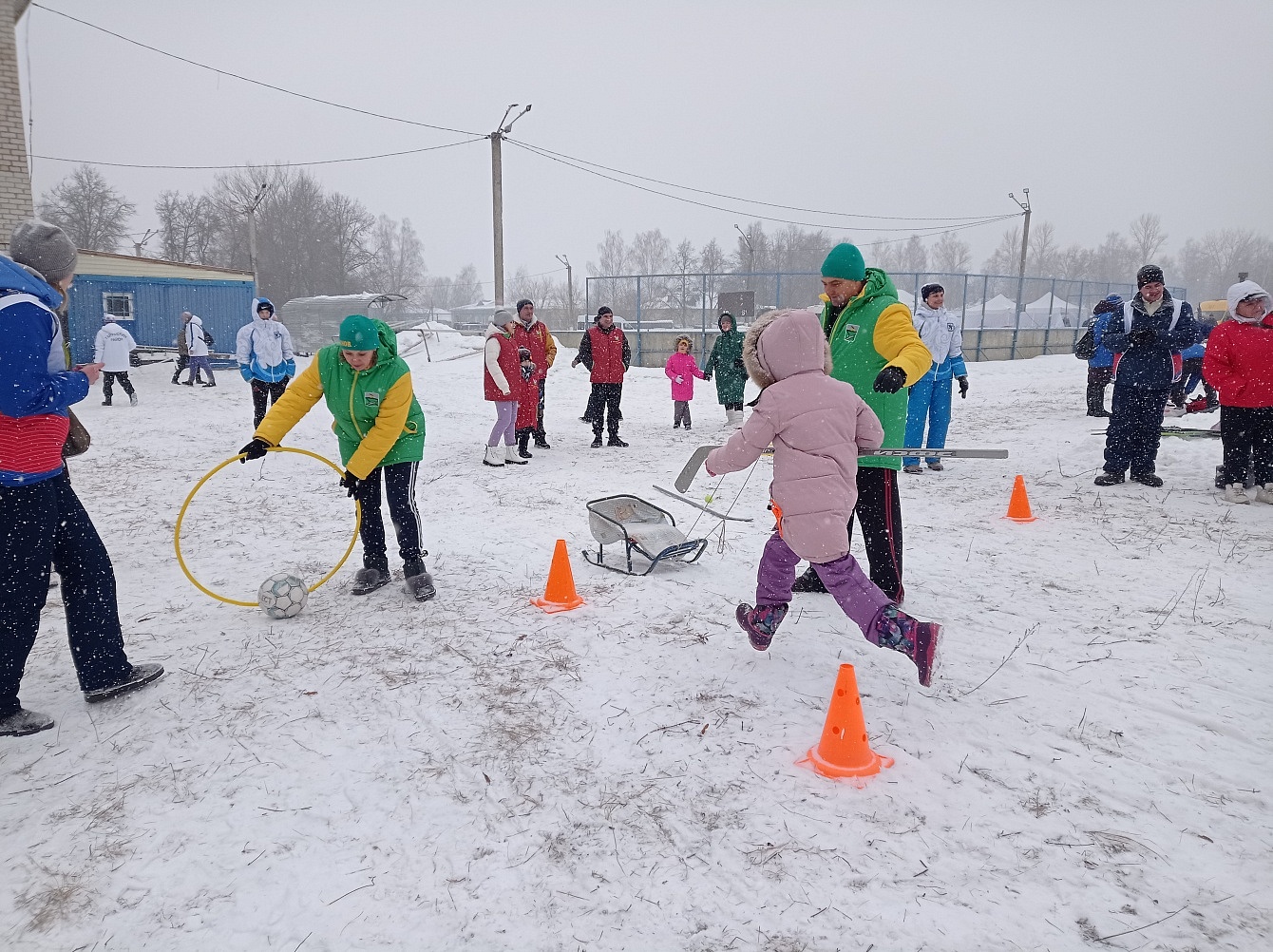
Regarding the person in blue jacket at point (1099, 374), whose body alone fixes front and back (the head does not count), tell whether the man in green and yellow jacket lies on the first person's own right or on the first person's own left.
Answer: on the first person's own right

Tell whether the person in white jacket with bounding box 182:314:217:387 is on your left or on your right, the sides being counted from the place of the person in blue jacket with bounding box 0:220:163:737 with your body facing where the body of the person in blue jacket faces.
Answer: on your left

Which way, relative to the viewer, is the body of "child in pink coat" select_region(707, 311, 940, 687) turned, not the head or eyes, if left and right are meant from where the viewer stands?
facing away from the viewer and to the left of the viewer

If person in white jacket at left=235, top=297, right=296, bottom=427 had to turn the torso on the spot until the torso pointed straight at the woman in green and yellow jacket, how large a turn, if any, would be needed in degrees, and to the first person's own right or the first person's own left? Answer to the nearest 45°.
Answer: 0° — they already face them

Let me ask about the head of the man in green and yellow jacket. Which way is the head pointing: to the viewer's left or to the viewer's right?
to the viewer's left

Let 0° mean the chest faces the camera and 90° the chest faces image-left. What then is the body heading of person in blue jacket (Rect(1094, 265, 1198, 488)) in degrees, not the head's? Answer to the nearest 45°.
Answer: approximately 0°
